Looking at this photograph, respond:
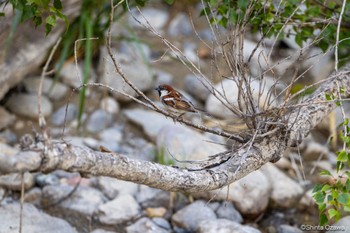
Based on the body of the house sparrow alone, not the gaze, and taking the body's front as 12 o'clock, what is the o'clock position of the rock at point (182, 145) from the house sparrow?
The rock is roughly at 3 o'clock from the house sparrow.

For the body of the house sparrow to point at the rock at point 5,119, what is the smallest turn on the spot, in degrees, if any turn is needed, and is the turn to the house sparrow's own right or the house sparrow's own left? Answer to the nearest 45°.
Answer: approximately 45° to the house sparrow's own right

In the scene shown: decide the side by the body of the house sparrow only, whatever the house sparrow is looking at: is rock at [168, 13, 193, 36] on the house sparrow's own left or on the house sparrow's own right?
on the house sparrow's own right

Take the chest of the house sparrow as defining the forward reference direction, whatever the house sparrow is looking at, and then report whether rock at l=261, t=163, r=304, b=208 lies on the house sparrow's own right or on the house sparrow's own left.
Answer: on the house sparrow's own right

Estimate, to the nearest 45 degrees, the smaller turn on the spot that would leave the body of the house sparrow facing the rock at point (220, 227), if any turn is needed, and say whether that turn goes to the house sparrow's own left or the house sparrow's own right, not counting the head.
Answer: approximately 135° to the house sparrow's own right

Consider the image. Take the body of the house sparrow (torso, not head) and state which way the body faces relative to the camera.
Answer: to the viewer's left

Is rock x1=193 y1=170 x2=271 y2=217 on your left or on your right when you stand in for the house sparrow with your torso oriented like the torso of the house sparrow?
on your right

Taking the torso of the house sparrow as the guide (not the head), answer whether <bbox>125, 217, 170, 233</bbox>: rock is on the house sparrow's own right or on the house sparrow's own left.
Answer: on the house sparrow's own right
